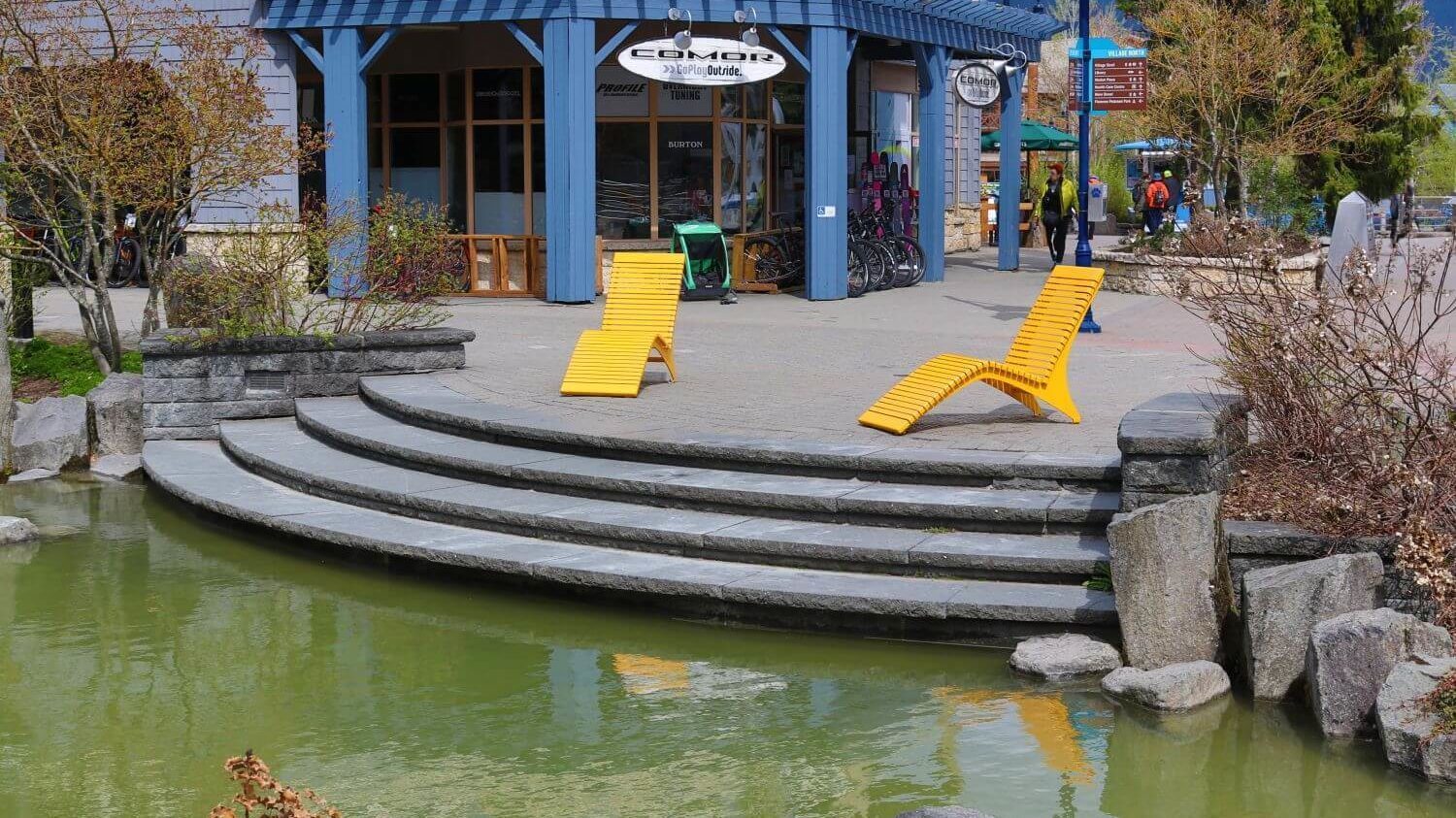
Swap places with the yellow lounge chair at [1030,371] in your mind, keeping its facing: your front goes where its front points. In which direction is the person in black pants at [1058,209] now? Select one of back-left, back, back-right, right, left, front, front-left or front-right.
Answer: back-right

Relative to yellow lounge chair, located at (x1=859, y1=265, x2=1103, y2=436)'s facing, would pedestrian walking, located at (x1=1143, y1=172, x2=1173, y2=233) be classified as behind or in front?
behind

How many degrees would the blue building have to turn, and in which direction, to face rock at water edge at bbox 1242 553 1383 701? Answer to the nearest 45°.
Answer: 0° — it already faces it

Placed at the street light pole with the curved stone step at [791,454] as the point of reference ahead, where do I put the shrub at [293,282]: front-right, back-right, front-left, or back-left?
front-right

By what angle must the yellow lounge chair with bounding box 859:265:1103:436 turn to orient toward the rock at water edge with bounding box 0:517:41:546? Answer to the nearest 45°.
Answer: approximately 45° to its right

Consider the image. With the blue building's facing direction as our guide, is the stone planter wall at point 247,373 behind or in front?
in front

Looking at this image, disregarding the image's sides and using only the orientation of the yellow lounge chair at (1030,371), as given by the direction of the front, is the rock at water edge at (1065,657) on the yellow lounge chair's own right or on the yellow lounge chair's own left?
on the yellow lounge chair's own left

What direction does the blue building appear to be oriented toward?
toward the camera

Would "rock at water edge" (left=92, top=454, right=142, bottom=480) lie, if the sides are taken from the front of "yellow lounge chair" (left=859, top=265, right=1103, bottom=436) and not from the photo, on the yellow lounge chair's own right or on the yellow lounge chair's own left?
on the yellow lounge chair's own right

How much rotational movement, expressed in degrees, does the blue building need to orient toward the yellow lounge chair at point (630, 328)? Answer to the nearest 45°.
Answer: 0° — it already faces it

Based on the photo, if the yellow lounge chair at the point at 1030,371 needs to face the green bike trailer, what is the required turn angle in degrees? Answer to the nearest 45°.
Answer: approximately 135° to its right

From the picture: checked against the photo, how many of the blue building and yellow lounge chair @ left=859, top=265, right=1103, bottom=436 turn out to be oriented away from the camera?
0

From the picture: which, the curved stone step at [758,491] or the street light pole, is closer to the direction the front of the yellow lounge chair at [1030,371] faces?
the curved stone step

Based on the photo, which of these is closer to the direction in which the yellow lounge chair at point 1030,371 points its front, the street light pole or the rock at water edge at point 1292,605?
the rock at water edge

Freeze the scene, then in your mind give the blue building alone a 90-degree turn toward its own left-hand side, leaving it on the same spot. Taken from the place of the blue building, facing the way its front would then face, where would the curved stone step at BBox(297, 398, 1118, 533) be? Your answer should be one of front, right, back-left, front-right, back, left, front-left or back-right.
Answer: right
